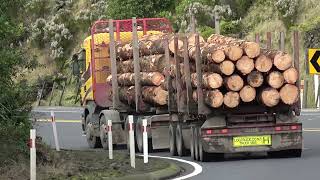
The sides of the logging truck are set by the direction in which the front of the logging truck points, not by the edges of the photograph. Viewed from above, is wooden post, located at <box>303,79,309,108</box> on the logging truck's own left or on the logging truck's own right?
on the logging truck's own right

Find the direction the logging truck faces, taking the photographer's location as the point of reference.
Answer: facing away from the viewer and to the left of the viewer
